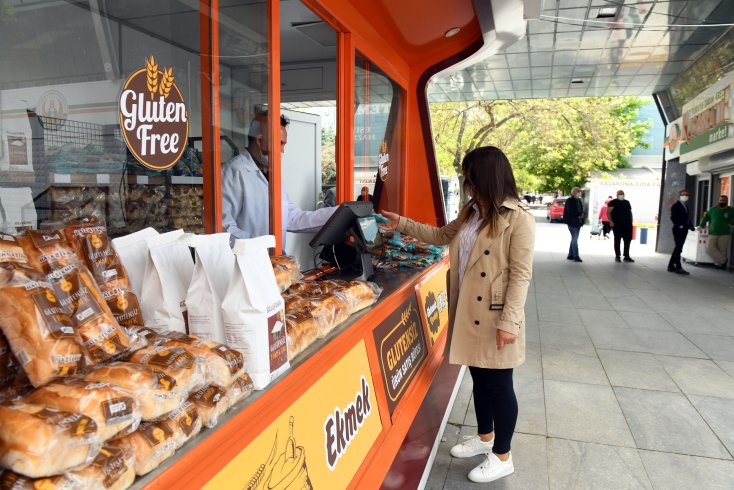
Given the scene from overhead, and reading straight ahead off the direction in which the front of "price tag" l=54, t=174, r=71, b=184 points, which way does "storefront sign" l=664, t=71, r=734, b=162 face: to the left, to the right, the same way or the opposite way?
to the right

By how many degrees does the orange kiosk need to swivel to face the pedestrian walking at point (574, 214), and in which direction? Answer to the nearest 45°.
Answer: approximately 90° to its left

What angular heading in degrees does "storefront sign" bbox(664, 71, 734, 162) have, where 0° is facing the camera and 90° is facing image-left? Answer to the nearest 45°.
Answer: approximately 45°

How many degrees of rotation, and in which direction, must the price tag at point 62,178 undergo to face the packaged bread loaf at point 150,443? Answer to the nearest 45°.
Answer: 0° — it already faces it

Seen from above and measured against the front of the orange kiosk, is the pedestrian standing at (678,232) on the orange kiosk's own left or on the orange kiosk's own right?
on the orange kiosk's own left

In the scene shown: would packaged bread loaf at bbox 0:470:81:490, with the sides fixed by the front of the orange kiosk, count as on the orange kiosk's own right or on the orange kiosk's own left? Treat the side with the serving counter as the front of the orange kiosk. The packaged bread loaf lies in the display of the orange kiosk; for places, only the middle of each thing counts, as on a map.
on the orange kiosk's own right

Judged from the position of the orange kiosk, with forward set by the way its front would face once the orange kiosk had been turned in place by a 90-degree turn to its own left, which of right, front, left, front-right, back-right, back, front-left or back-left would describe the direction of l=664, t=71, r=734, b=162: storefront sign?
front

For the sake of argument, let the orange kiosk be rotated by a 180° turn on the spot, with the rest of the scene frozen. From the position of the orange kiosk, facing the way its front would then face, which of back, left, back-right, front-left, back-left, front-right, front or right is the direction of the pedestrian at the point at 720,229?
right

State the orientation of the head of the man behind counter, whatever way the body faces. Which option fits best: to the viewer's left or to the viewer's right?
to the viewer's right
